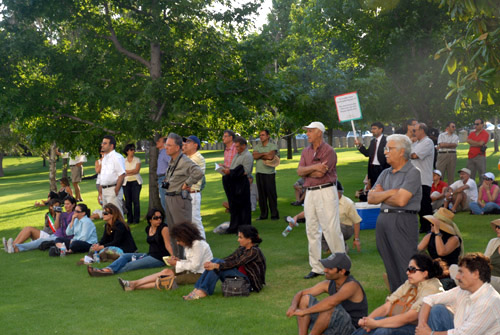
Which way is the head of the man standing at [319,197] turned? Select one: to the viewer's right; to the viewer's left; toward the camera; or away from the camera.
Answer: to the viewer's left

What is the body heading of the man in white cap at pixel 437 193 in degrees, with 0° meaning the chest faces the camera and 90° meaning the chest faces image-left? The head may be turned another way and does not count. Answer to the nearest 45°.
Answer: approximately 45°

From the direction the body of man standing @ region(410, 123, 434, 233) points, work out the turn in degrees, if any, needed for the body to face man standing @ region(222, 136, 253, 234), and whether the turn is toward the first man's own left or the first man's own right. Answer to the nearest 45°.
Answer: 0° — they already face them

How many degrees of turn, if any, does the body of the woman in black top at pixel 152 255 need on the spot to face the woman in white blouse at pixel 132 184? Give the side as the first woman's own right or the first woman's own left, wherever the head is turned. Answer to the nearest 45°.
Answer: approximately 135° to the first woman's own right

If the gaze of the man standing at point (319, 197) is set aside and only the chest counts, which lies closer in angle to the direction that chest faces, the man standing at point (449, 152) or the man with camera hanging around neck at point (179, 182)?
the man with camera hanging around neck

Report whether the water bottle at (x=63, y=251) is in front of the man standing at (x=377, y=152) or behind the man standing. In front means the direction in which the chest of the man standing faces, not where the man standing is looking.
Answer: in front

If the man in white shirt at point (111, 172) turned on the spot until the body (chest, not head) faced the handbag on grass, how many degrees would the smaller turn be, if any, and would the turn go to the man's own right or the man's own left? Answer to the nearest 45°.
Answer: approximately 45° to the man's own left

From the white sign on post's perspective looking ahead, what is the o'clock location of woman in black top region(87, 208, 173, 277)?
The woman in black top is roughly at 2 o'clock from the white sign on post.

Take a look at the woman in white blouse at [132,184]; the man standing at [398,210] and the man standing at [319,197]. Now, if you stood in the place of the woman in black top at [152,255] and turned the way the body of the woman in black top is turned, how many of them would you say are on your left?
2
